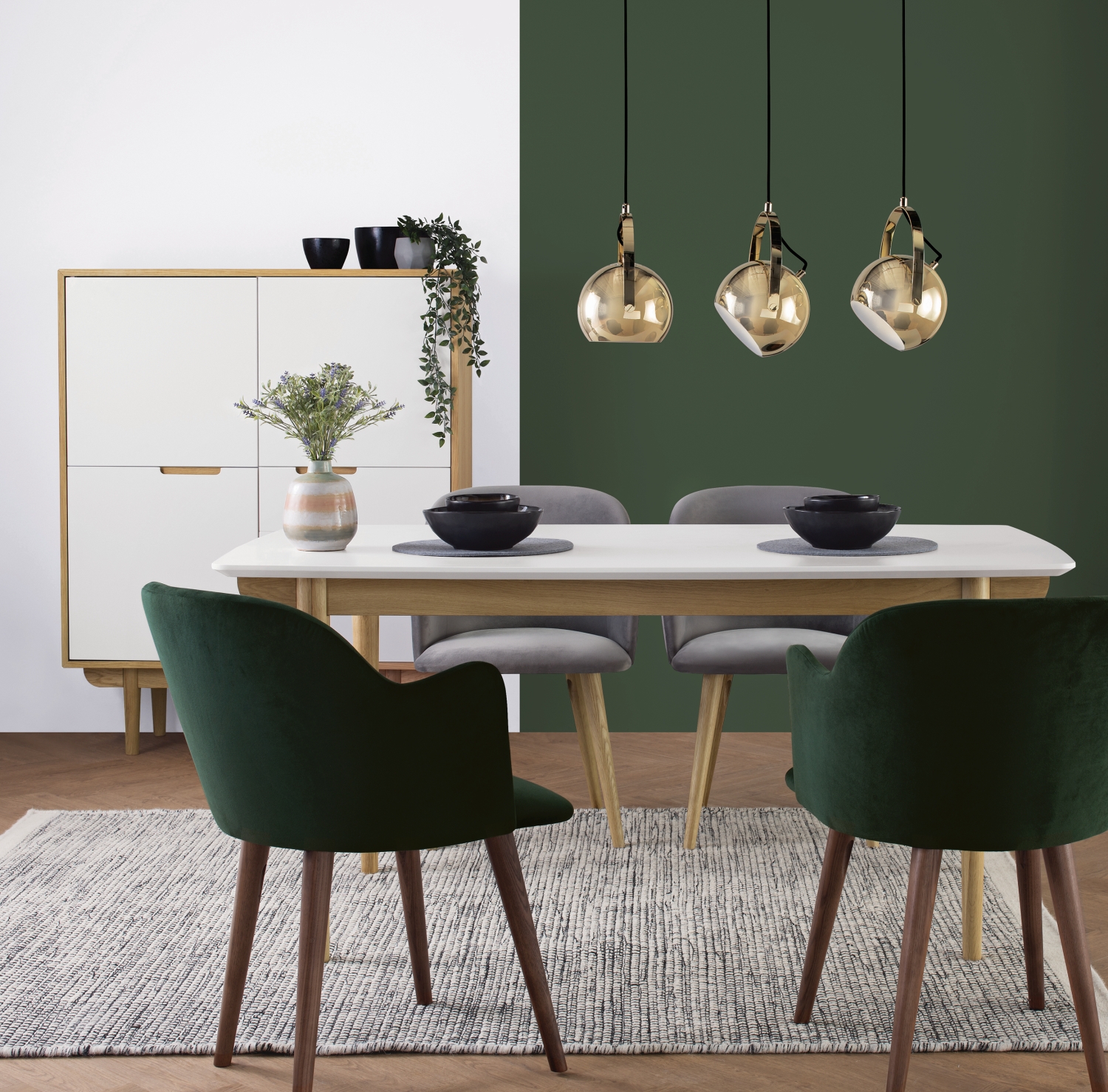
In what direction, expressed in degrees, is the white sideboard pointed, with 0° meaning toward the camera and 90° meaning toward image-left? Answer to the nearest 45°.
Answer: approximately 0°

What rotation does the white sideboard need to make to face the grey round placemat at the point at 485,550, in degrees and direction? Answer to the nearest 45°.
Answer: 0° — it already faces it

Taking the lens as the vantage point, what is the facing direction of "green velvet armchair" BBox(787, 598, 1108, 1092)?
facing away from the viewer and to the left of the viewer

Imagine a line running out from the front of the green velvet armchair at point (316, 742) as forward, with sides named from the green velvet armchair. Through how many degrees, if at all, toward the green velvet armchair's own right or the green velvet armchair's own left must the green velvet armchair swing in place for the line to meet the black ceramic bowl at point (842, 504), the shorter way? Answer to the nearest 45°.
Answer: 0° — it already faces it

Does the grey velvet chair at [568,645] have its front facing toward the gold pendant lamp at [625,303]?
yes
